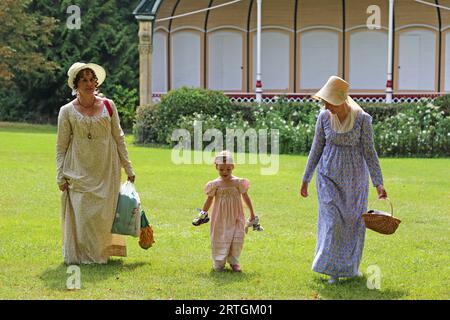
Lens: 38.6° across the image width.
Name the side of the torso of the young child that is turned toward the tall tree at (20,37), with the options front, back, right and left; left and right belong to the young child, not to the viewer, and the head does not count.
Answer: back

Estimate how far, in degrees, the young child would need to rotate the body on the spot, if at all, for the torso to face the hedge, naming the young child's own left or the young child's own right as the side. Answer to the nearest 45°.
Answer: approximately 180°

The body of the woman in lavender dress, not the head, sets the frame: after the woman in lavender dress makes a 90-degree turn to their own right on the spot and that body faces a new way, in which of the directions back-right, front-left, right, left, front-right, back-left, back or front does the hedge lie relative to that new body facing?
right

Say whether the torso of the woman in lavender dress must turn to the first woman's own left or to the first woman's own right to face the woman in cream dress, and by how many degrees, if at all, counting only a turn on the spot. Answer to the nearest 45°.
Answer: approximately 90° to the first woman's own right

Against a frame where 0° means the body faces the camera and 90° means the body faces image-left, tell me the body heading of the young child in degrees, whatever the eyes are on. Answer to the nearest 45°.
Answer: approximately 0°

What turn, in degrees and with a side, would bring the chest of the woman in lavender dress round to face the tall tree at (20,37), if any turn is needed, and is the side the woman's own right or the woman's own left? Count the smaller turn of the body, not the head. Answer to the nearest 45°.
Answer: approximately 135° to the woman's own right

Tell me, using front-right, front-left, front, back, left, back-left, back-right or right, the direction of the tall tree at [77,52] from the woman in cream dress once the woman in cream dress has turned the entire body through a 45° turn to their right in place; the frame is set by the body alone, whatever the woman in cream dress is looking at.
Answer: back-right

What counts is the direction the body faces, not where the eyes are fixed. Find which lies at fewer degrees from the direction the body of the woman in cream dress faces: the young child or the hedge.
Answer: the young child

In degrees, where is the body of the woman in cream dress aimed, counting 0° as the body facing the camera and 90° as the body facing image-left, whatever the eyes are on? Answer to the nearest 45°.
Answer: approximately 0°
